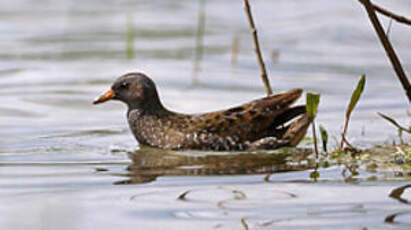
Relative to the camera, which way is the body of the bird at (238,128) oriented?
to the viewer's left

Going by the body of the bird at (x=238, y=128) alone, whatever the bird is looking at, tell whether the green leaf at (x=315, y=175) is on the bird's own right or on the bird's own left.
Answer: on the bird's own left
